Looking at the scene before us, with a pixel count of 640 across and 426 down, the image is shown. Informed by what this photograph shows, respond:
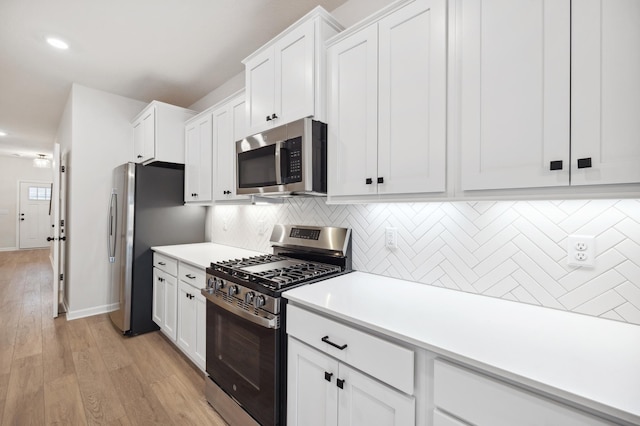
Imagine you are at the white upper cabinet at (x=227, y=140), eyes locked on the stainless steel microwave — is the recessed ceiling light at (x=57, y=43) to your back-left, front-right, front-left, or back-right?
back-right

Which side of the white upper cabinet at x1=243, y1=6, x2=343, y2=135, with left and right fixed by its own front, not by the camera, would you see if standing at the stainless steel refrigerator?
right

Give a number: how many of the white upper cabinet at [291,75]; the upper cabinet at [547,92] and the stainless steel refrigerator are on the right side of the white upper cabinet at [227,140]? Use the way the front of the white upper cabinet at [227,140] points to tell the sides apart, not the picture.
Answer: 1

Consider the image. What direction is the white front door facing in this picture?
toward the camera

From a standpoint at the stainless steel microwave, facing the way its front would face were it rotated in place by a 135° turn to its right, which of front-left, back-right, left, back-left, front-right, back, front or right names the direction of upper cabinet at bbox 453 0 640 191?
back-right

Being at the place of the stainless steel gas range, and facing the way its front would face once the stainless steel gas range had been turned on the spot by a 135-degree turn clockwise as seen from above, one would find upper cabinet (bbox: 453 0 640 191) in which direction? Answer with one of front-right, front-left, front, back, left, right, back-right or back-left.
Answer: back-right

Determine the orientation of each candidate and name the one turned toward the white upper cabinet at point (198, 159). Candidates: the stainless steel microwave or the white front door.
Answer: the white front door

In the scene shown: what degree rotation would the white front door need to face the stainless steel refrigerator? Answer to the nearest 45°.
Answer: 0° — it already faces it

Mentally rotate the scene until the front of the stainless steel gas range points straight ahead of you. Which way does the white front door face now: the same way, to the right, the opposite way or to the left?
to the left

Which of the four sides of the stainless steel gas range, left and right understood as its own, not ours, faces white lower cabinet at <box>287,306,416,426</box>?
left

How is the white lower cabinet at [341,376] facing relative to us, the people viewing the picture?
facing the viewer and to the left of the viewer

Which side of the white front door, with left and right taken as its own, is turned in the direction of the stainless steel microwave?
front

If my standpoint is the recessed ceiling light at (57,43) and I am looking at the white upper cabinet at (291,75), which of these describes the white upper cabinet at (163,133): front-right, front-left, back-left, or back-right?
front-left

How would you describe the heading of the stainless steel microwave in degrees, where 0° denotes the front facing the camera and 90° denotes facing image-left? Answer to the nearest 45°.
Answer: approximately 45°

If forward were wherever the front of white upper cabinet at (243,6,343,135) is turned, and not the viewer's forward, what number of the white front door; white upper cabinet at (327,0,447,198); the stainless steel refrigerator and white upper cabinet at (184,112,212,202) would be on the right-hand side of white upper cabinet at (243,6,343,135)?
3
